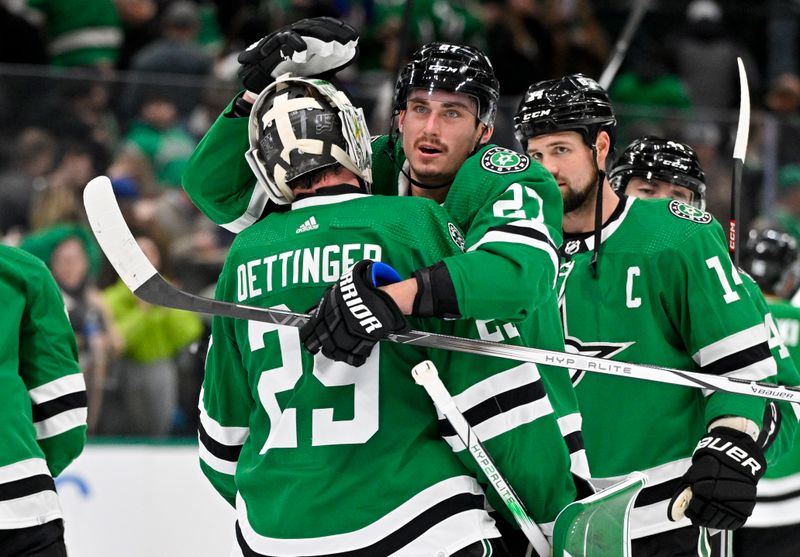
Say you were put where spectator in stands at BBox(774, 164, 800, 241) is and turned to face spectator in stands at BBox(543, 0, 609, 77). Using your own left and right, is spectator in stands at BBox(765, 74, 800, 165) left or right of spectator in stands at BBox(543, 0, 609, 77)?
right

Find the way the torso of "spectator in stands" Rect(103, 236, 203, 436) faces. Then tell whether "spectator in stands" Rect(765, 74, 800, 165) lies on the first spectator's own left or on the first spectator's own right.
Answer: on the first spectator's own left

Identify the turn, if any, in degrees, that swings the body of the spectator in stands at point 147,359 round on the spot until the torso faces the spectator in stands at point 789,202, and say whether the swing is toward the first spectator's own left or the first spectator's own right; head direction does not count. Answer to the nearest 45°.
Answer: approximately 90° to the first spectator's own left

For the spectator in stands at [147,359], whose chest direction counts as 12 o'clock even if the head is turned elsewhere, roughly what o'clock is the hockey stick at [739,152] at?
The hockey stick is roughly at 11 o'clock from the spectator in stands.

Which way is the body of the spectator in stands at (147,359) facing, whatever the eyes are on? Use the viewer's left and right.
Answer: facing the viewer

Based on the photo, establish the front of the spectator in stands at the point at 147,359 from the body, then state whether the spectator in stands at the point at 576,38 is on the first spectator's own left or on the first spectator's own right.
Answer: on the first spectator's own left
